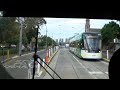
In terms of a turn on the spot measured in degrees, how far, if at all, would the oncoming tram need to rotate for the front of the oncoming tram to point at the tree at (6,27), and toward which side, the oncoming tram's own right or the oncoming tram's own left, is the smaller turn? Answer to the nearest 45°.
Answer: approximately 45° to the oncoming tram's own right

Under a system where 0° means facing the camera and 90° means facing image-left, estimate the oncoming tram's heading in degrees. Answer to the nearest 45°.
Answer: approximately 0°
